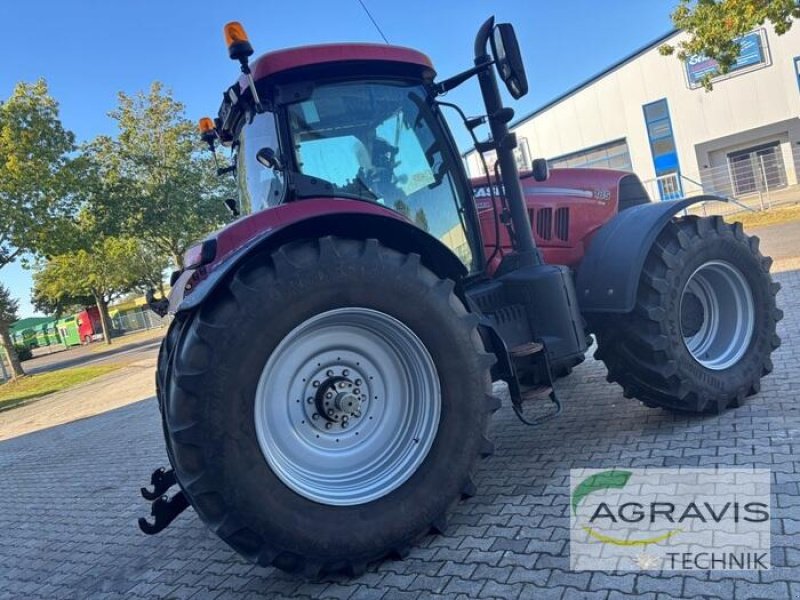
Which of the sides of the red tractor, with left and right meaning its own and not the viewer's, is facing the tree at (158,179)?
left

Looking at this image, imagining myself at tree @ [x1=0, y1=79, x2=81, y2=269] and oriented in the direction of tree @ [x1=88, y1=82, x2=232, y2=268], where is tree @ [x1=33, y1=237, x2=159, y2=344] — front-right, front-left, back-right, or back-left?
front-left

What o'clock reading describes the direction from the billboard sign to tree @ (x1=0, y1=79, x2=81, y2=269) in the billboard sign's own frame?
The tree is roughly at 12 o'clock from the billboard sign.

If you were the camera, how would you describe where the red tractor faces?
facing away from the viewer and to the right of the viewer

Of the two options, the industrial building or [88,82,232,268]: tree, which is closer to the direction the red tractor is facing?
the industrial building

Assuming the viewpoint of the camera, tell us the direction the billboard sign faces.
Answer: facing the viewer and to the left of the viewer

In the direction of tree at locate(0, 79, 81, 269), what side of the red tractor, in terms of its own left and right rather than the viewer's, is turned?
left

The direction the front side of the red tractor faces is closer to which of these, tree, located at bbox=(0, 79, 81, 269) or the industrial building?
the industrial building

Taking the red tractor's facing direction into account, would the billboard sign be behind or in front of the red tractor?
in front

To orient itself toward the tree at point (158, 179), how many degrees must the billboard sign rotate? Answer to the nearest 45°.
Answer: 0° — it already faces it

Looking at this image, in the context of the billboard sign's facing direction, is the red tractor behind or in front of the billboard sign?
in front

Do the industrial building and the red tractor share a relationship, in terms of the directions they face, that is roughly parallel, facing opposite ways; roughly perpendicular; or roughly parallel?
roughly parallel, facing opposite ways

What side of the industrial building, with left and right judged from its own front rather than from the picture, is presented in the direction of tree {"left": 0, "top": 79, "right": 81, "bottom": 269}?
front

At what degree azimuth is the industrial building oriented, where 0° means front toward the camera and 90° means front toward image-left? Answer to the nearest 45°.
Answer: approximately 45°

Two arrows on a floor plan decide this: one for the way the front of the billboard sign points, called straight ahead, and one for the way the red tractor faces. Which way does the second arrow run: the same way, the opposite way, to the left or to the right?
the opposite way
